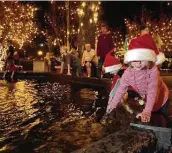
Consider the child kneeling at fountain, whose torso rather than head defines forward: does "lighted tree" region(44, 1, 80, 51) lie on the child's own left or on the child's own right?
on the child's own right

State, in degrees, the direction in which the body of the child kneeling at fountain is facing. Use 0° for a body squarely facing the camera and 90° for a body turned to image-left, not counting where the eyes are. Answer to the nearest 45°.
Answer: approximately 45°
